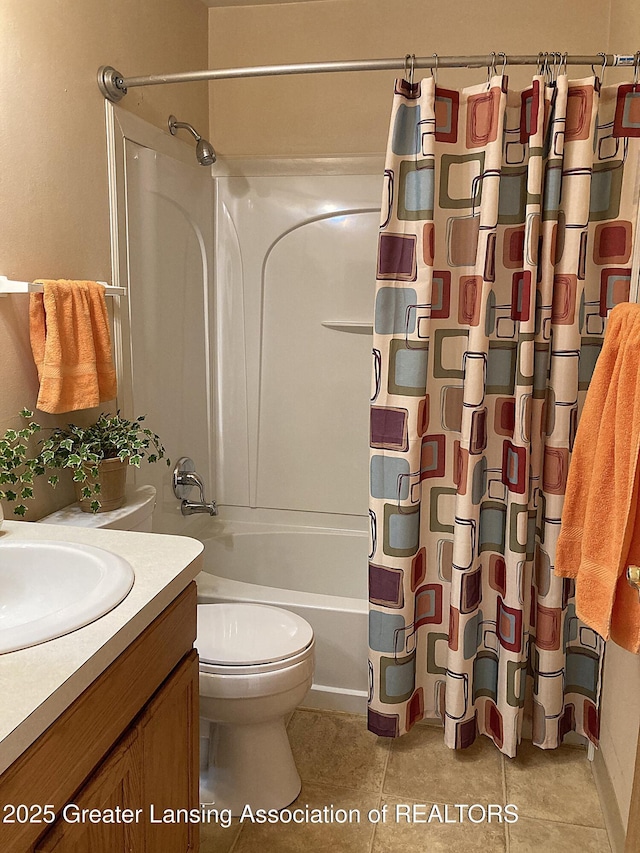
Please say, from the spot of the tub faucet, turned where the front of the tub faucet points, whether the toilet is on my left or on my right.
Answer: on my right

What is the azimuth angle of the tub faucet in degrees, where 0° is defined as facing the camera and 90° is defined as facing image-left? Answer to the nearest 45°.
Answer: approximately 270°

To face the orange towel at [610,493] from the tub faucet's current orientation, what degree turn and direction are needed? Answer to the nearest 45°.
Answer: approximately 45° to its right

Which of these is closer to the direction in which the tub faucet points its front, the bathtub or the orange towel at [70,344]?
the bathtub

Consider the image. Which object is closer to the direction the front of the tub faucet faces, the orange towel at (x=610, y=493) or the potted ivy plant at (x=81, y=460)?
the orange towel

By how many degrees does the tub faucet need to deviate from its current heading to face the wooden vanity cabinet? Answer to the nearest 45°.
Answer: approximately 90° to its right
